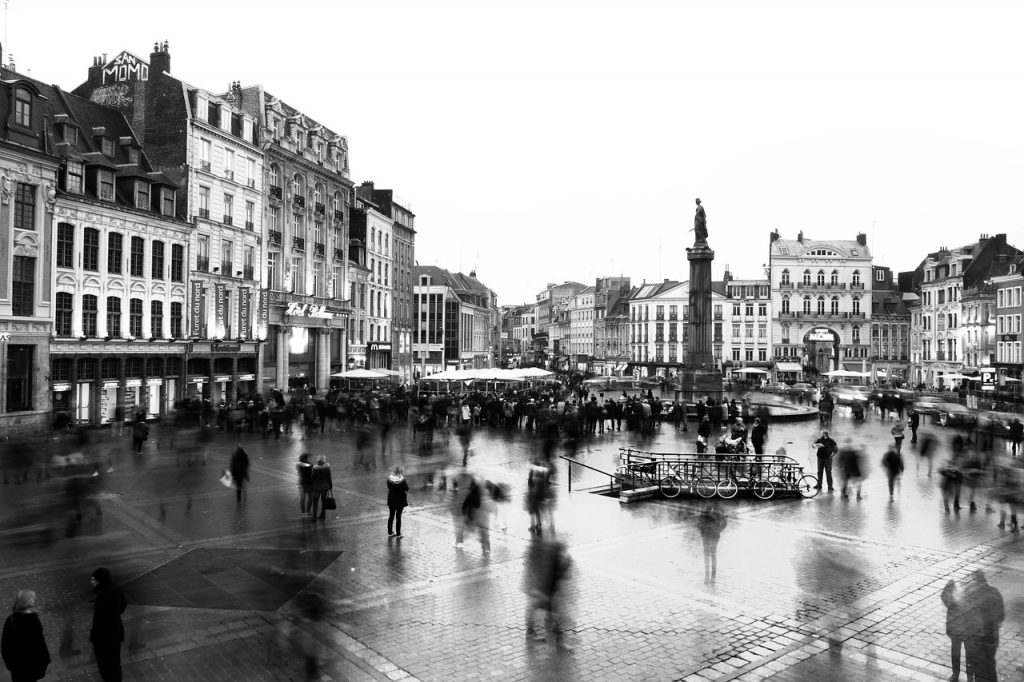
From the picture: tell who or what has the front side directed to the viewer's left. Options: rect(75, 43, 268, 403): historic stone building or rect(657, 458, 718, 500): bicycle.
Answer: the bicycle

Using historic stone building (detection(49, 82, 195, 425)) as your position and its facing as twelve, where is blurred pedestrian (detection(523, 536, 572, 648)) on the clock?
The blurred pedestrian is roughly at 1 o'clock from the historic stone building.

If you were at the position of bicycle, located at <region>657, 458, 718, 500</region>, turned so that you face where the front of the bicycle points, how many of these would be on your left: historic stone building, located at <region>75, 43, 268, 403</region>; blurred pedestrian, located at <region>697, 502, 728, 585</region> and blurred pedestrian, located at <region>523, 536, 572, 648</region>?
2

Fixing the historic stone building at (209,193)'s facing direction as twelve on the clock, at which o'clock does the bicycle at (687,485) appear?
The bicycle is roughly at 1 o'clock from the historic stone building.

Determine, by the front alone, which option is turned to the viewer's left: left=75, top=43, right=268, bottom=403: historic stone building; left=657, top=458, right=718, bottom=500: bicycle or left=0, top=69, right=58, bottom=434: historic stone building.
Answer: the bicycle

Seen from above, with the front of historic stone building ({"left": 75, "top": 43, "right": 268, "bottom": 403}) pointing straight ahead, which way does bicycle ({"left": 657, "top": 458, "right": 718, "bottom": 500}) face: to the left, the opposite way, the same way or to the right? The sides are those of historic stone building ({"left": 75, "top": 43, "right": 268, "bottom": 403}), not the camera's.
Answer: the opposite way

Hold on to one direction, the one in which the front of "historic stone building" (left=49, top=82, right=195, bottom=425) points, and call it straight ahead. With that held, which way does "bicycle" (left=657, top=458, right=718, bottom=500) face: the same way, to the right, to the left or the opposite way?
the opposite way

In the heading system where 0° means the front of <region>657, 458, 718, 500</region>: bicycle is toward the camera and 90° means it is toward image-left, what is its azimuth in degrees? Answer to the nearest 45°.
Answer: approximately 90°

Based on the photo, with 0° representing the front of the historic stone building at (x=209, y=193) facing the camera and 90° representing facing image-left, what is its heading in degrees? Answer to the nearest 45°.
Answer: approximately 315°
